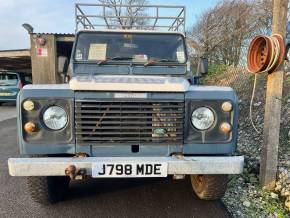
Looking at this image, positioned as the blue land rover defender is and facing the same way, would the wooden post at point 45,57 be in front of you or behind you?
behind

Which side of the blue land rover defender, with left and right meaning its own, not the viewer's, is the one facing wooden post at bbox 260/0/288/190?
left

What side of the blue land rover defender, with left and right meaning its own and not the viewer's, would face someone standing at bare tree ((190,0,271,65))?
back

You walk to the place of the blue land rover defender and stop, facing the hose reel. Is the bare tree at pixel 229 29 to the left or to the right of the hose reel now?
left

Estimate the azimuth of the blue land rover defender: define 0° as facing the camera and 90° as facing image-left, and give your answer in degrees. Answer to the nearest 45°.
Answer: approximately 0°

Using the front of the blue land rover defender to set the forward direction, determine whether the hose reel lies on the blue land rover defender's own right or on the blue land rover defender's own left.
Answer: on the blue land rover defender's own left

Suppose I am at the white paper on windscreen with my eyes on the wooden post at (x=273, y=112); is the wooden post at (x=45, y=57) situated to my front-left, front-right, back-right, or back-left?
back-left
